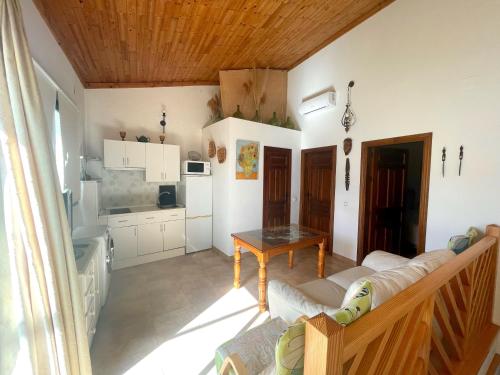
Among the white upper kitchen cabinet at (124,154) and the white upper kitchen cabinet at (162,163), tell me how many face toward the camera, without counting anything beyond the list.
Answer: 2

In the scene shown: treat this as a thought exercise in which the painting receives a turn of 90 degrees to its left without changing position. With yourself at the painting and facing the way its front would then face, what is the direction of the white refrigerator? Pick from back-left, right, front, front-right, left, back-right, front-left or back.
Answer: back-left

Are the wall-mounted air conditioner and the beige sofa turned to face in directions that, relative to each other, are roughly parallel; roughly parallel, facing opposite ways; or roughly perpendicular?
roughly perpendicular

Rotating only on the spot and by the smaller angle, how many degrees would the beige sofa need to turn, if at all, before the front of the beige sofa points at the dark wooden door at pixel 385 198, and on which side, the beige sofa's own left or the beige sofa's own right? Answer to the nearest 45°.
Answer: approximately 45° to the beige sofa's own right

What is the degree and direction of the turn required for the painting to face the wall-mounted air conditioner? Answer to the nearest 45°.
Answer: approximately 45° to its left

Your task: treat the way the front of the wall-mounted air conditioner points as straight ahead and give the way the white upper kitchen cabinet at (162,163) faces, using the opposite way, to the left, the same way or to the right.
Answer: to the left

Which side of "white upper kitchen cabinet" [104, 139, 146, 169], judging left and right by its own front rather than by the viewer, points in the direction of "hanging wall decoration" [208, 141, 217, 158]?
left

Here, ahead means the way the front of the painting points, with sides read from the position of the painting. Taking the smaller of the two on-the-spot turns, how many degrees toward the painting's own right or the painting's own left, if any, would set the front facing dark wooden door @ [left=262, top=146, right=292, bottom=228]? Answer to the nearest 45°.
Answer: approximately 90° to the painting's own left

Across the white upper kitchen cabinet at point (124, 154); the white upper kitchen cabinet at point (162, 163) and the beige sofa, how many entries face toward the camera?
2
